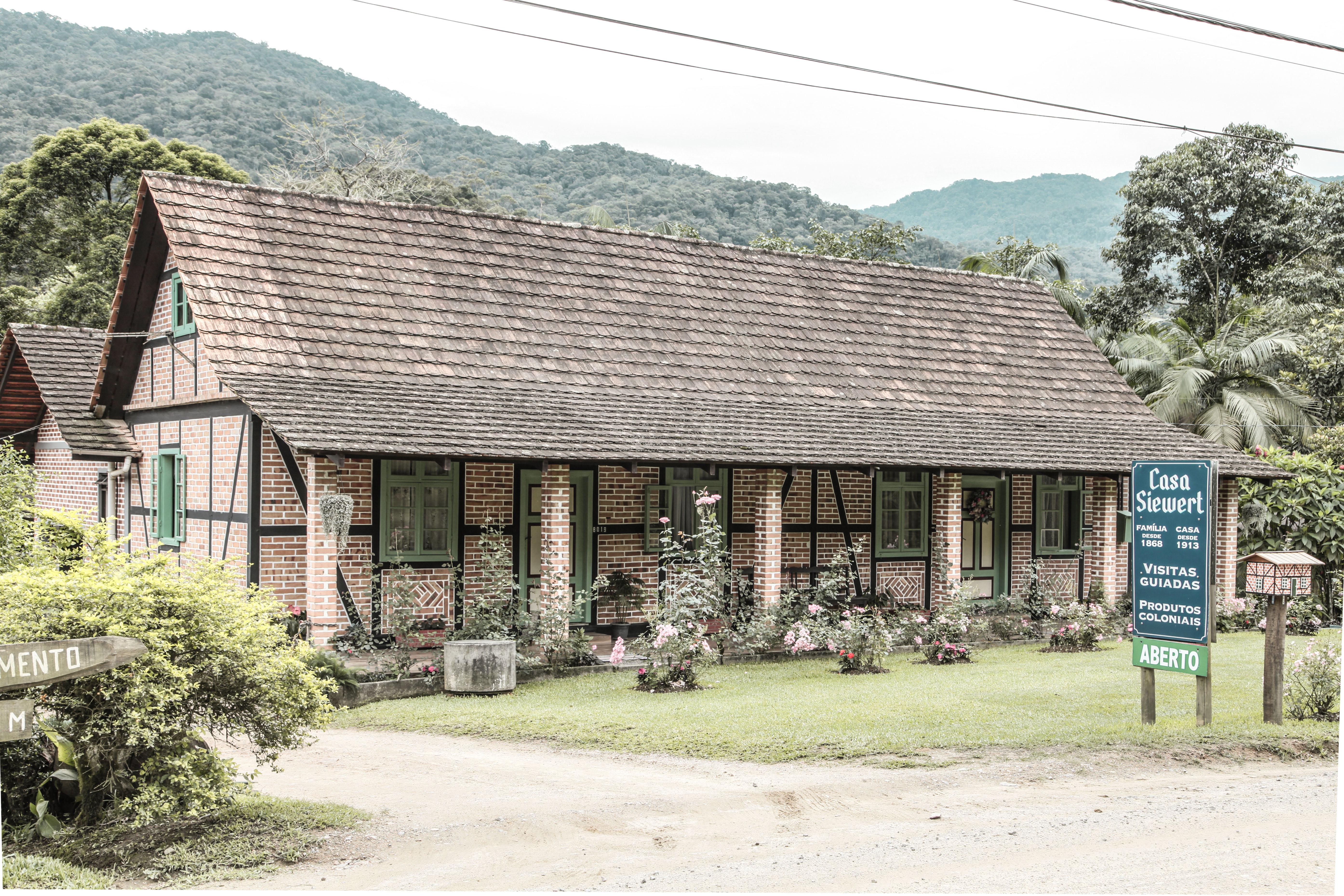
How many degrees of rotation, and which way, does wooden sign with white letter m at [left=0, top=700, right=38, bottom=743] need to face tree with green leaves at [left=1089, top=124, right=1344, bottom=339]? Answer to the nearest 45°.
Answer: approximately 135° to its left

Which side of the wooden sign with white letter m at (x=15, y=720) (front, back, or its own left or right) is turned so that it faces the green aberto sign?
left

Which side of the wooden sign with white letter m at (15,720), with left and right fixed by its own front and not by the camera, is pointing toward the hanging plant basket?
back

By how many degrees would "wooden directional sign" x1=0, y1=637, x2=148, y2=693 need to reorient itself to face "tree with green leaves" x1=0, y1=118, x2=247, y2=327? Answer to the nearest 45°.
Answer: approximately 180°

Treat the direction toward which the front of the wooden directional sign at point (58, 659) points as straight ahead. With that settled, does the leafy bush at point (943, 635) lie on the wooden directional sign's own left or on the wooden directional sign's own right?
on the wooden directional sign's own left

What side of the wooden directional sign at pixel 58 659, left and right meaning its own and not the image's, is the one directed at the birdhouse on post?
left

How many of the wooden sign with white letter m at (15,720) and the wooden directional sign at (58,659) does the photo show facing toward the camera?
2

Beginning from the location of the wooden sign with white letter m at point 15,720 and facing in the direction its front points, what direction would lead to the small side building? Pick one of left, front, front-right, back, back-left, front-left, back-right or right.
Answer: back

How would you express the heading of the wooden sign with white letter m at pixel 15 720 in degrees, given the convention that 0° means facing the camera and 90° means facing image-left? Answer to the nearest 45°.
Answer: approximately 0°

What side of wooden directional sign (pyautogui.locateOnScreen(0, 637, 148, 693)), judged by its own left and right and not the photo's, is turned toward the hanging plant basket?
back

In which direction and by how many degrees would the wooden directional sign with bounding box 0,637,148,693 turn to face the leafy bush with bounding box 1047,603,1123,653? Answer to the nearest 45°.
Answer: approximately 135° to its left

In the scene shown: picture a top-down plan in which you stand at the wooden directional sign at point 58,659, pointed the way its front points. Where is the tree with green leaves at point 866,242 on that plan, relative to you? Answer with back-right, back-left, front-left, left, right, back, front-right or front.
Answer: back-left
